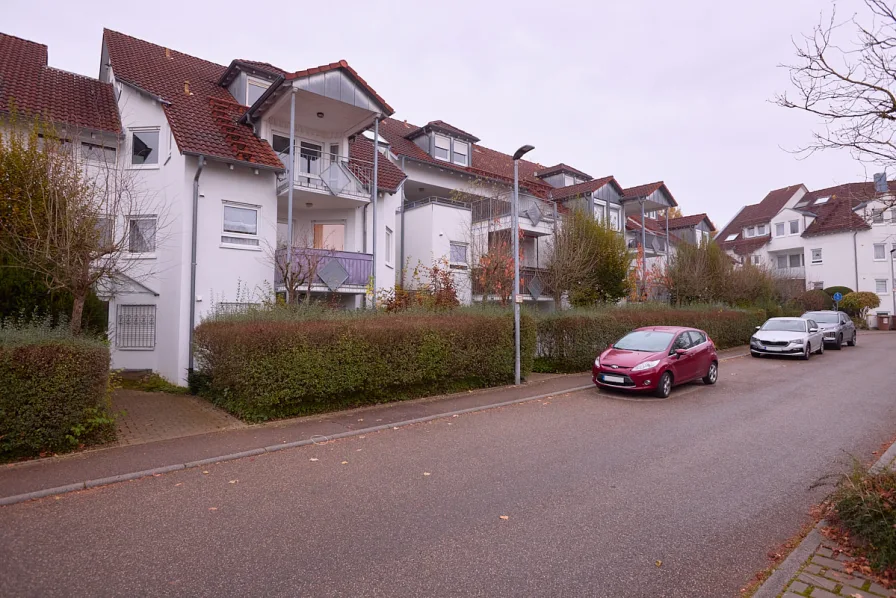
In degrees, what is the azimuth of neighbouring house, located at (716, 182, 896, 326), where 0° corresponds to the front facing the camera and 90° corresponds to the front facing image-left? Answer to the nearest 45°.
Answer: approximately 45°

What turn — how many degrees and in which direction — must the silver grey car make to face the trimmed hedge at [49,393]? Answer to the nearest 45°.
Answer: approximately 45° to its left

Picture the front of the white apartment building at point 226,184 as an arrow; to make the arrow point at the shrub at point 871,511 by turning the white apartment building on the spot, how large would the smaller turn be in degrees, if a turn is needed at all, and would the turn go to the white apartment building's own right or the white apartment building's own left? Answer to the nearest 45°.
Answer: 0° — it already faces it

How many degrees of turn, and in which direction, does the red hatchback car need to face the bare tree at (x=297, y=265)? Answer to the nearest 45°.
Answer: approximately 45° to its right

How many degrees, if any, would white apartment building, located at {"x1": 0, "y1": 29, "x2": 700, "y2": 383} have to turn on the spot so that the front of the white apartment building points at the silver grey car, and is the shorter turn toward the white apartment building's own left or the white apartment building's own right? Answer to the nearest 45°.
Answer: approximately 45° to the white apartment building's own left

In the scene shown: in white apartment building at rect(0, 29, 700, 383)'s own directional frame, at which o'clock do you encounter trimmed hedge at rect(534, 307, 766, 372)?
The trimmed hedge is roughly at 11 o'clock from the white apartment building.

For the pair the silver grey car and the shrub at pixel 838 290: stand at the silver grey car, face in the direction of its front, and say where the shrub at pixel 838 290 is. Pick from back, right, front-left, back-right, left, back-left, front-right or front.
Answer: back-right

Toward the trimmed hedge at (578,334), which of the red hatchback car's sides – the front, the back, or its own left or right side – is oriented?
right

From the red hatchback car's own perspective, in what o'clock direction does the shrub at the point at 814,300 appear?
The shrub is roughly at 5 o'clock from the red hatchback car.

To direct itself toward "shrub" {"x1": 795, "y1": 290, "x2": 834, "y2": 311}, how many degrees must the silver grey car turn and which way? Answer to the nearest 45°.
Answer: approximately 135° to its right

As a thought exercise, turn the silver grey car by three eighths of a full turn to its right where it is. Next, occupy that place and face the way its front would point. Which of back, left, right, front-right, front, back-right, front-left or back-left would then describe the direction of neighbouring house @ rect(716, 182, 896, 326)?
front

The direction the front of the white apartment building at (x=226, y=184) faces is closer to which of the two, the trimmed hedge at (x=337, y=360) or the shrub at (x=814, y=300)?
the trimmed hedge
